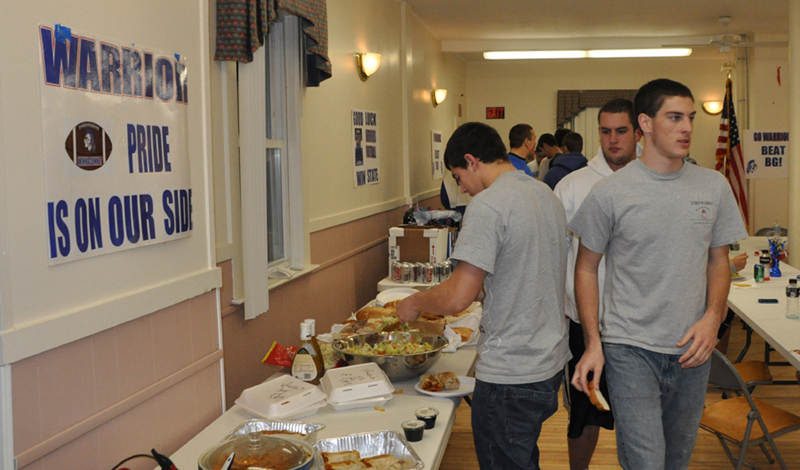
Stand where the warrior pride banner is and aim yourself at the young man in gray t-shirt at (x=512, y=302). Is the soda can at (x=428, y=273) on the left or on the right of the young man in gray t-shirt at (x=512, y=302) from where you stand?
left

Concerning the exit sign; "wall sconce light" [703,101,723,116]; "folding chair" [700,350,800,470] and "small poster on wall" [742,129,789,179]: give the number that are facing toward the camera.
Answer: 3

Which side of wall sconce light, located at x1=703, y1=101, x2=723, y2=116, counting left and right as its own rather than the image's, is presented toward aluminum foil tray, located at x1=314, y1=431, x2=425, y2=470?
front

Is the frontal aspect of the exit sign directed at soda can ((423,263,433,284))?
yes

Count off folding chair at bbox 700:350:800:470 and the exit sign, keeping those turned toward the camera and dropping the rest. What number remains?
1

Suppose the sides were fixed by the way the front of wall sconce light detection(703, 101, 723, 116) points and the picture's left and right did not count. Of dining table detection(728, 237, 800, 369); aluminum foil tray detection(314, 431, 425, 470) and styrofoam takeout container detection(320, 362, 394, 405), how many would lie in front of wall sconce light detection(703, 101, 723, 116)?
3

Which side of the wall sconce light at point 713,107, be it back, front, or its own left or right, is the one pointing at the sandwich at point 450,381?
front

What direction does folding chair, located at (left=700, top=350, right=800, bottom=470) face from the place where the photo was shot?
facing away from the viewer and to the right of the viewer

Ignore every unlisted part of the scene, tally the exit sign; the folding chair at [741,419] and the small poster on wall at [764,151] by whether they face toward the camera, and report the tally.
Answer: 2

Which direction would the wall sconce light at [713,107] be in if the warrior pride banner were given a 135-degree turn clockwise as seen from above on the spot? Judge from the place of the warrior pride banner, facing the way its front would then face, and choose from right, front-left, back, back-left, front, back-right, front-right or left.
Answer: back-right

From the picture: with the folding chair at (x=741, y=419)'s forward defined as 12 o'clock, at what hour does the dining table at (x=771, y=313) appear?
The dining table is roughly at 11 o'clock from the folding chair.

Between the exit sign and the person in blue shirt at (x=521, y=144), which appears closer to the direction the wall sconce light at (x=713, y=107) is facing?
the person in blue shirt
